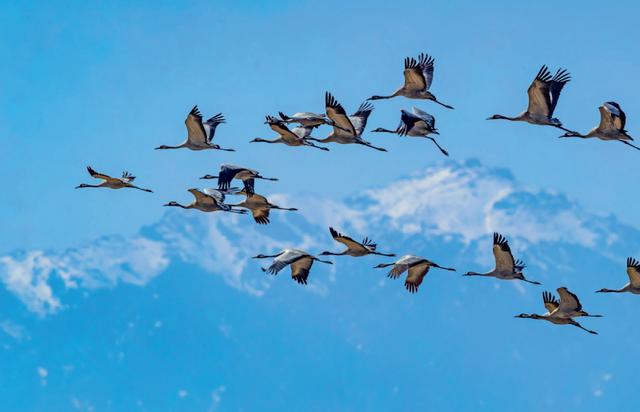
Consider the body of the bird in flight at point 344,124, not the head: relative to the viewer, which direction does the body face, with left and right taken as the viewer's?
facing to the left of the viewer

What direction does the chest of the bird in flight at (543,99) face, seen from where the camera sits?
to the viewer's left

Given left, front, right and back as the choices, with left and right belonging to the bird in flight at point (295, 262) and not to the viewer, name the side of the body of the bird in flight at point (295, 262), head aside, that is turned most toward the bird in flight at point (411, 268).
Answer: back

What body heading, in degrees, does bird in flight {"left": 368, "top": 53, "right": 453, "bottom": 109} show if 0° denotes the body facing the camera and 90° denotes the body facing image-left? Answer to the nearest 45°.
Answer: approximately 90°

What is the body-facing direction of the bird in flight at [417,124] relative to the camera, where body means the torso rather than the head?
to the viewer's left

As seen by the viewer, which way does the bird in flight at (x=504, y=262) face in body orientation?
to the viewer's left

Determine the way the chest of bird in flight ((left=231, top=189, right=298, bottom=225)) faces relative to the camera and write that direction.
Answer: to the viewer's left
